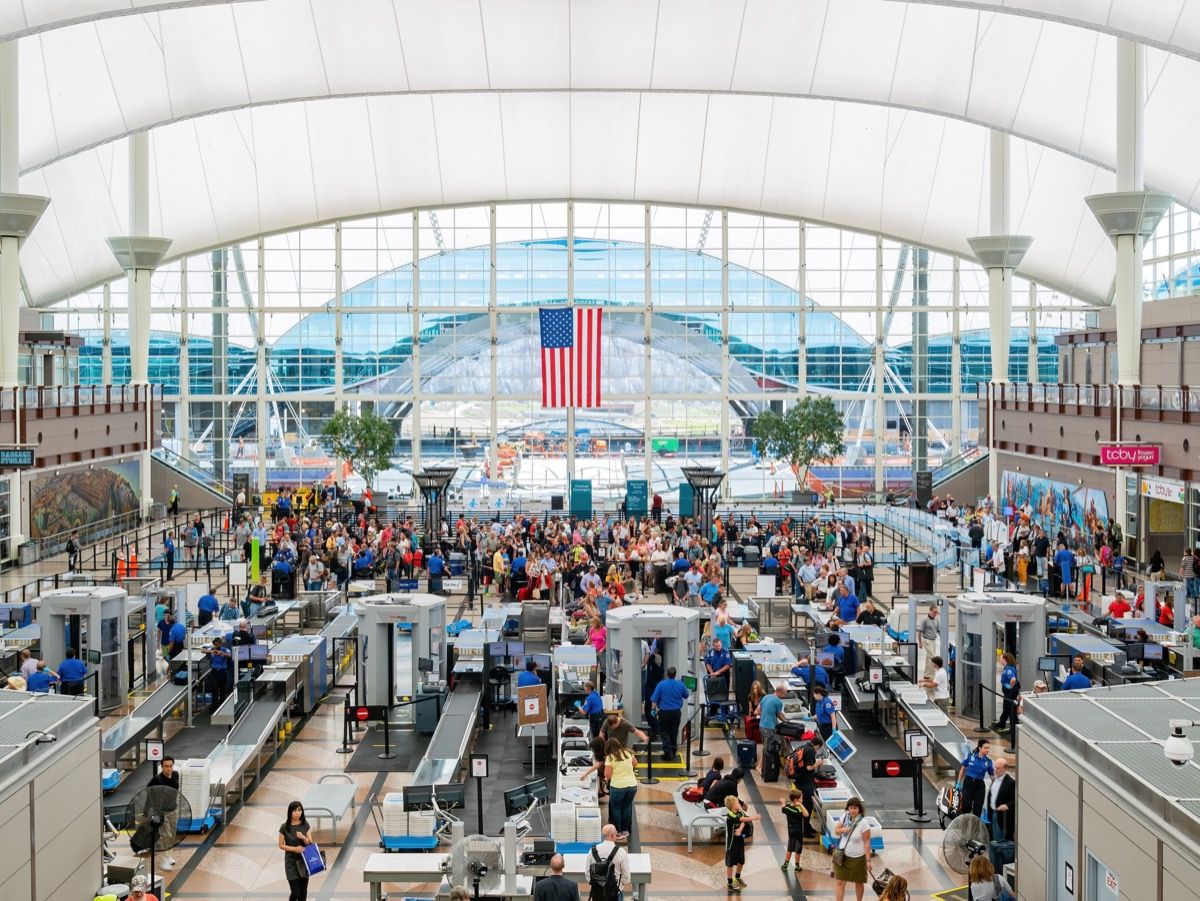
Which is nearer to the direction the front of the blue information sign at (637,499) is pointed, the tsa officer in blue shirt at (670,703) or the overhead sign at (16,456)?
the tsa officer in blue shirt

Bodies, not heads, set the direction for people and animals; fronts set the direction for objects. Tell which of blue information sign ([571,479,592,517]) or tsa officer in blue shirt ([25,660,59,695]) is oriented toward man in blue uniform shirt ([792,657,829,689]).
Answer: the blue information sign

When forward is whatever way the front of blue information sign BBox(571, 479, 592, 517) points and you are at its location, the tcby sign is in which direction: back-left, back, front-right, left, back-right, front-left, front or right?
front-left

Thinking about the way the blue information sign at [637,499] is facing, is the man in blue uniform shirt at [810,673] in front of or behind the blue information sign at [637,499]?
in front

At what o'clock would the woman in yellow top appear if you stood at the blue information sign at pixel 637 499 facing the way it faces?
The woman in yellow top is roughly at 12 o'clock from the blue information sign.

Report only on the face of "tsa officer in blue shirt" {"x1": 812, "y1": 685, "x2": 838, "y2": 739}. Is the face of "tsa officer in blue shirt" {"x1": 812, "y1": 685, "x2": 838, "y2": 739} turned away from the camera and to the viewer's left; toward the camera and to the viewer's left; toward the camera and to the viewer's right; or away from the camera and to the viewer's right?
toward the camera and to the viewer's left

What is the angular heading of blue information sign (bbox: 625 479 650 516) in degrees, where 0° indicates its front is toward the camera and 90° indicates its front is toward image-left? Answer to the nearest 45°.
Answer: approximately 0°

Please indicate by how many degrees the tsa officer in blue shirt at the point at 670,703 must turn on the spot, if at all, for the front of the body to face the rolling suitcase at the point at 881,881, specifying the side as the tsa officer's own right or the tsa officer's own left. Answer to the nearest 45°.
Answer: approximately 135° to the tsa officer's own right

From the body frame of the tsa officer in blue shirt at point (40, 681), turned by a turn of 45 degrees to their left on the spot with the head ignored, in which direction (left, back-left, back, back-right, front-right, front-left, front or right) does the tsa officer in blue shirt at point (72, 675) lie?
right
